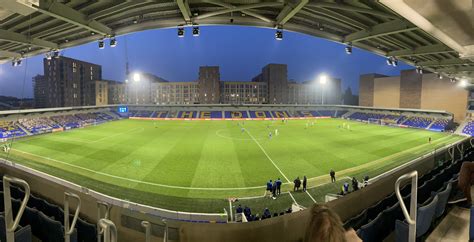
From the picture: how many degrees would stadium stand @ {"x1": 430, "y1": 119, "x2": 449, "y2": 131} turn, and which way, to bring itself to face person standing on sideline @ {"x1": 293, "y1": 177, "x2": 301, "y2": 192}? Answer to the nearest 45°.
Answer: approximately 45° to its left

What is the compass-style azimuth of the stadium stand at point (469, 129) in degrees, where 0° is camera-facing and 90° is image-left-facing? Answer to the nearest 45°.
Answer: approximately 45°

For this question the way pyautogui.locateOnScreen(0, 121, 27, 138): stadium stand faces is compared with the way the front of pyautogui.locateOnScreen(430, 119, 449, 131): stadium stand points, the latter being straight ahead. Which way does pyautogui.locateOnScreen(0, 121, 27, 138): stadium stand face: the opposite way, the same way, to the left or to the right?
the opposite way

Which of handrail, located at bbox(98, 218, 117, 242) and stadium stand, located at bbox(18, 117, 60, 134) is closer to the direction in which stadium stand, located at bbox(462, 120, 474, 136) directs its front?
the stadium stand

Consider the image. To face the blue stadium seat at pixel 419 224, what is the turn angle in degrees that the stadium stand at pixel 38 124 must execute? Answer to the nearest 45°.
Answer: approximately 45° to its right

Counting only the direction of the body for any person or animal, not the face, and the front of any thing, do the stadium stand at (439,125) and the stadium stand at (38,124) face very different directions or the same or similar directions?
very different directions

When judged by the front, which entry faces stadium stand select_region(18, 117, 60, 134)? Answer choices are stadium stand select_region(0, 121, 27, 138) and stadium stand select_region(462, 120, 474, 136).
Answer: stadium stand select_region(462, 120, 474, 136)

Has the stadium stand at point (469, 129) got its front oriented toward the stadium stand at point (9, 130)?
yes

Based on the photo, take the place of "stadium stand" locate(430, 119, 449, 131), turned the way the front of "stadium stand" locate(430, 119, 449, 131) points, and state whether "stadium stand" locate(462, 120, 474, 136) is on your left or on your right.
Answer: on your left

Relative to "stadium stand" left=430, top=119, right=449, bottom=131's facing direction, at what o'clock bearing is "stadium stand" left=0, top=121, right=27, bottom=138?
"stadium stand" left=0, top=121, right=27, bottom=138 is roughly at 12 o'clock from "stadium stand" left=430, top=119, right=449, bottom=131.
